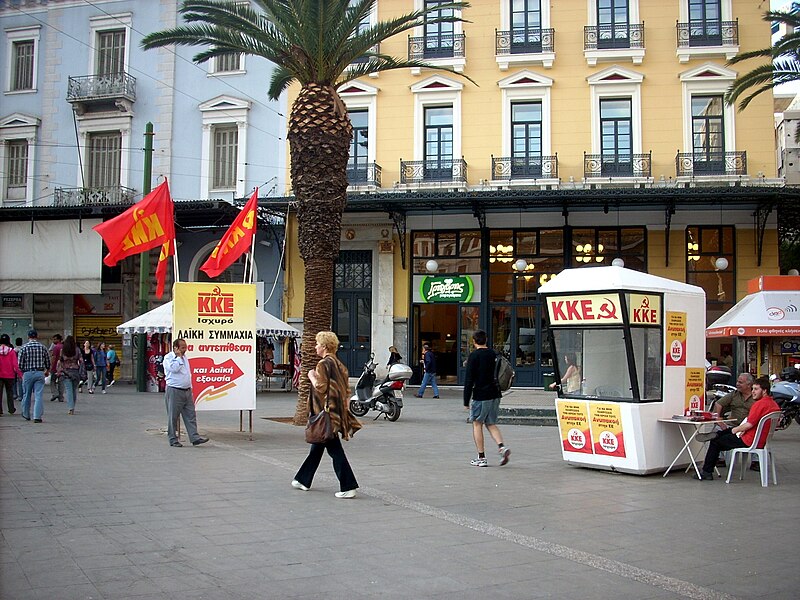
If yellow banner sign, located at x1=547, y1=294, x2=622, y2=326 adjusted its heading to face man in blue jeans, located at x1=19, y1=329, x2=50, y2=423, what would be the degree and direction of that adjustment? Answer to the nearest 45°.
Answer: approximately 90° to its right

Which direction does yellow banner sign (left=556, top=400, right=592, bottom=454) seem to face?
toward the camera

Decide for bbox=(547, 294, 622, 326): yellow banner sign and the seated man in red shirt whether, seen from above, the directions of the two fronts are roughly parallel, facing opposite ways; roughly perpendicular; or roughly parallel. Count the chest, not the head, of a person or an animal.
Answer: roughly perpendicular

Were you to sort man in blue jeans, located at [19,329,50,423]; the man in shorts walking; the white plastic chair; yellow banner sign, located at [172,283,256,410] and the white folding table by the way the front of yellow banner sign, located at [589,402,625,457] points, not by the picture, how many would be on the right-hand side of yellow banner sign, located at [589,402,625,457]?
3

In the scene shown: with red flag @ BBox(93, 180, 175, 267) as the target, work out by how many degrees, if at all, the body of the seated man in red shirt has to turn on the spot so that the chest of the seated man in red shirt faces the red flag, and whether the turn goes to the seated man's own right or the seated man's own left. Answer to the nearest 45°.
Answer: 0° — they already face it

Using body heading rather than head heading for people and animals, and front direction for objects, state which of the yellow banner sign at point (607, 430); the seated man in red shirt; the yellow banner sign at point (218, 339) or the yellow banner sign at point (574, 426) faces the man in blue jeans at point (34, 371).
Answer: the seated man in red shirt

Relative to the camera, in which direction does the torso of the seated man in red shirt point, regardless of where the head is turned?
to the viewer's left

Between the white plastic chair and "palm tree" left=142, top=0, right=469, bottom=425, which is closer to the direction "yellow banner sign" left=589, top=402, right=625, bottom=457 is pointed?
the white plastic chair

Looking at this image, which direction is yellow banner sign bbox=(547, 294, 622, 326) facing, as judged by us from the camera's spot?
facing the viewer

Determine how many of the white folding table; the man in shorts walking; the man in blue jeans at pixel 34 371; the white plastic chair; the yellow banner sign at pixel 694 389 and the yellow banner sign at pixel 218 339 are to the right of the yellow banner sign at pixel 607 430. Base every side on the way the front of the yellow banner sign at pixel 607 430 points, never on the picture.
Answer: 3

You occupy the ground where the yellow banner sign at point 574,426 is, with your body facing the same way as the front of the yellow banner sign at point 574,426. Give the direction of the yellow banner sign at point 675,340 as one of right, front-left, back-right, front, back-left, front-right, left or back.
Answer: left

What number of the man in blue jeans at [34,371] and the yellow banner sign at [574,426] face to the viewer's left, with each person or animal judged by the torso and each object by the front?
0

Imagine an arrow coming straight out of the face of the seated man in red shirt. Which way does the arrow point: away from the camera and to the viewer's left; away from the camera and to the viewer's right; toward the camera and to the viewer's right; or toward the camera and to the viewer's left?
toward the camera and to the viewer's left

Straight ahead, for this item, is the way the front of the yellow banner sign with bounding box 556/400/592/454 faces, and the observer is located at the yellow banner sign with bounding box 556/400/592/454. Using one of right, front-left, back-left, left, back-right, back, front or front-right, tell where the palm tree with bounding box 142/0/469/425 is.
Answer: back-right

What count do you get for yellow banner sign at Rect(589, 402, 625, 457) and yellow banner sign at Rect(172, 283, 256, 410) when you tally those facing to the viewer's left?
0

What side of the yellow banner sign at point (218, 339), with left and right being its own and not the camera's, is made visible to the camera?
front

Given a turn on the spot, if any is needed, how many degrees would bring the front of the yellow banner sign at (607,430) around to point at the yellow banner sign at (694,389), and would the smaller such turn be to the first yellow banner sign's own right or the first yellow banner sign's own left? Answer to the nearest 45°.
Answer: approximately 135° to the first yellow banner sign's own left

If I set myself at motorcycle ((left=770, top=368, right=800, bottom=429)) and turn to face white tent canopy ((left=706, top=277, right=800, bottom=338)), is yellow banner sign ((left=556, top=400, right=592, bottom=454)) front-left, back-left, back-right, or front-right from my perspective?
back-left
